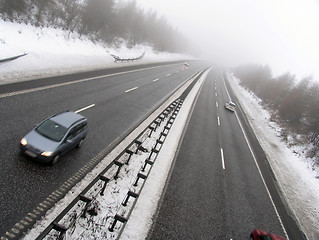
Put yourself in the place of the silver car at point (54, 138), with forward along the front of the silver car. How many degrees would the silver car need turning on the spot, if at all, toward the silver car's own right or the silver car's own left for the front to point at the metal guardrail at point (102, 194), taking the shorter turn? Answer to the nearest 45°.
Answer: approximately 90° to the silver car's own left

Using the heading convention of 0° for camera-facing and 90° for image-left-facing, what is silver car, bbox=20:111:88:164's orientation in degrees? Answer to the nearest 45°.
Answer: approximately 45°
